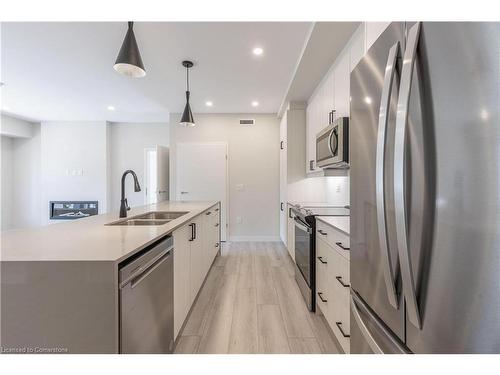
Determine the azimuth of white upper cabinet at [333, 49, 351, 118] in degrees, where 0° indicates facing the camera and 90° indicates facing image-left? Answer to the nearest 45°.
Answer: approximately 90°

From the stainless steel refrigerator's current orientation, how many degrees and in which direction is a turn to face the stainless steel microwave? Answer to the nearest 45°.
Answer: approximately 90° to its right

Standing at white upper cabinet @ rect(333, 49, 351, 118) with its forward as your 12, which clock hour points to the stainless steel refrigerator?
The stainless steel refrigerator is roughly at 9 o'clock from the white upper cabinet.

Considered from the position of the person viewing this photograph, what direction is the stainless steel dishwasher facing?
facing the viewer and to the right of the viewer

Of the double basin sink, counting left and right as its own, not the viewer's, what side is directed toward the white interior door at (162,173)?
left

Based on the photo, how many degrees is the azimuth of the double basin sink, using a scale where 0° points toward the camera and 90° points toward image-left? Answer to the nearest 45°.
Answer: approximately 270°

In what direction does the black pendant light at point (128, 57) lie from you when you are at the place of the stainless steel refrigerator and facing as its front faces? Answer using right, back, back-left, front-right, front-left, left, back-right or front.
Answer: front-right

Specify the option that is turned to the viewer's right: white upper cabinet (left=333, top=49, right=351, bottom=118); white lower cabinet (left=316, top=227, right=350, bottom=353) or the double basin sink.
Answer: the double basin sink

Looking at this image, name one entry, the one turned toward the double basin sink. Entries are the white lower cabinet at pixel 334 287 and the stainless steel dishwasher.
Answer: the white lower cabinet

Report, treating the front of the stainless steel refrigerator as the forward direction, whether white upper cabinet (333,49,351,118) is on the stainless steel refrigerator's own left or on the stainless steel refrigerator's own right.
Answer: on the stainless steel refrigerator's own right

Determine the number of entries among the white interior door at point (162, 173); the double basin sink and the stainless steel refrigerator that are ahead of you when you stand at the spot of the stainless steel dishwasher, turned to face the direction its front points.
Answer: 1

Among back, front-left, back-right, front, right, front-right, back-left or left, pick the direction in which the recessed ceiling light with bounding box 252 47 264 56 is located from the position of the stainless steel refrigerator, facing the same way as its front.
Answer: right
